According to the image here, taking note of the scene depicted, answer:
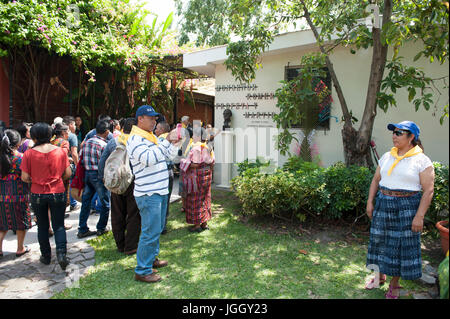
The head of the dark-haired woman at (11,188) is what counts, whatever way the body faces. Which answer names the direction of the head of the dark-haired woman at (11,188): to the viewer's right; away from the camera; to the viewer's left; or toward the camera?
away from the camera

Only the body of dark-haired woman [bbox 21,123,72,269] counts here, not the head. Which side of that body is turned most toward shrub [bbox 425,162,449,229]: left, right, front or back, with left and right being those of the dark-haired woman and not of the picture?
right

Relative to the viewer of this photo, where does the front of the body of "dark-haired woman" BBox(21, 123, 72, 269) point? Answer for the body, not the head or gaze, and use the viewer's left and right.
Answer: facing away from the viewer

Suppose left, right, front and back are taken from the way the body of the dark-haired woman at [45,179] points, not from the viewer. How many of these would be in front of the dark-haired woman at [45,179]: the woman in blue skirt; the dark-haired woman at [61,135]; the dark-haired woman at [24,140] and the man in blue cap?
2

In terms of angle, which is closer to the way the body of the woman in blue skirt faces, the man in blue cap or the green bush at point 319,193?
the man in blue cap

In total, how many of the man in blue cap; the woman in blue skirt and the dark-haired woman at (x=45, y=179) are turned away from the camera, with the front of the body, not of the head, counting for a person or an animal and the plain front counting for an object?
1

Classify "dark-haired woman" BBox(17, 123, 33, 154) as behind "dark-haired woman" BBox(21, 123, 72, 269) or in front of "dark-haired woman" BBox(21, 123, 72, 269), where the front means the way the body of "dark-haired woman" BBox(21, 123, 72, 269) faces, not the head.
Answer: in front
